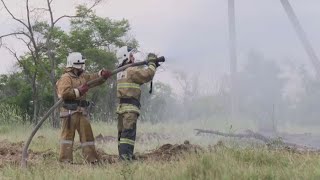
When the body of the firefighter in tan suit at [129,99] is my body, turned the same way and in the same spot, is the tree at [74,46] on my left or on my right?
on my left

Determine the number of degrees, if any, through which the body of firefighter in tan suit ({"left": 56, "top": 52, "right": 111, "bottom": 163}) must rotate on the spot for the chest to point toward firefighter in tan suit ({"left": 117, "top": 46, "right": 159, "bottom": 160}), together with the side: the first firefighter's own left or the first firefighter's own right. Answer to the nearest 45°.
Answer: approximately 45° to the first firefighter's own left

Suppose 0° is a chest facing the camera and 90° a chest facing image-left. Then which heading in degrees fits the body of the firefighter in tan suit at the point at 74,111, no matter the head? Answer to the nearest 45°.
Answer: approximately 315°

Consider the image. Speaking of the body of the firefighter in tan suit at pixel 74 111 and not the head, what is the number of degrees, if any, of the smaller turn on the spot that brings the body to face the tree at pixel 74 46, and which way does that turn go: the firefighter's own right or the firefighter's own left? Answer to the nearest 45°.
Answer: approximately 135° to the firefighter's own left

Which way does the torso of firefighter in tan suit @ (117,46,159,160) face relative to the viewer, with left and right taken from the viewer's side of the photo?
facing away from the viewer and to the right of the viewer

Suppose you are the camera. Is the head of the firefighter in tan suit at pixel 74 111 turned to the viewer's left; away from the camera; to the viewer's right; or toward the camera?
to the viewer's right

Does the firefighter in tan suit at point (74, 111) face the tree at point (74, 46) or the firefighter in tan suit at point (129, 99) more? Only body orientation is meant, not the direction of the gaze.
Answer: the firefighter in tan suit
